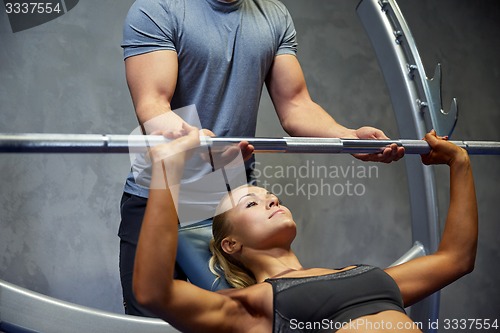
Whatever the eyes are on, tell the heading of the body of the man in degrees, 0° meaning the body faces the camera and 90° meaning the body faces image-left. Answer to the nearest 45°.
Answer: approximately 315°
